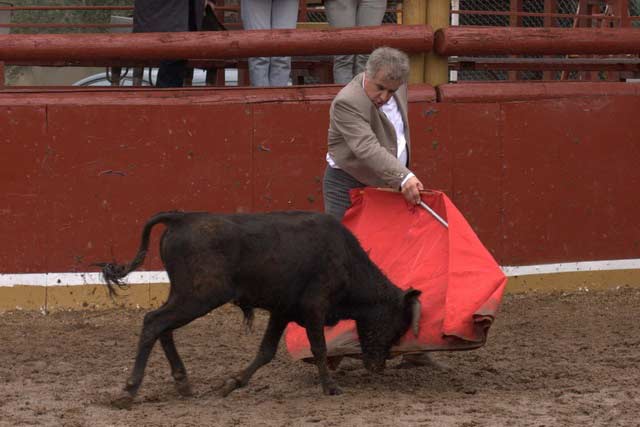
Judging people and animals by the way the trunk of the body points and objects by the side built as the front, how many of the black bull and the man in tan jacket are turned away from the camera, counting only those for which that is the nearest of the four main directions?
0

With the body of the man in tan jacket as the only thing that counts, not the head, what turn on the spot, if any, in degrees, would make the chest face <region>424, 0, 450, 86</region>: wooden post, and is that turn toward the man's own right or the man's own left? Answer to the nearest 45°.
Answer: approximately 135° to the man's own left

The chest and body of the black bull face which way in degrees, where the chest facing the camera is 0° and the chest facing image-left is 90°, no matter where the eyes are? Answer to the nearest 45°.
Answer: approximately 270°

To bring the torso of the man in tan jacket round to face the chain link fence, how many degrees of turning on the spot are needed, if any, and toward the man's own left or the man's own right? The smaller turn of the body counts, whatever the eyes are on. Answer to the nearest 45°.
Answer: approximately 135° to the man's own left

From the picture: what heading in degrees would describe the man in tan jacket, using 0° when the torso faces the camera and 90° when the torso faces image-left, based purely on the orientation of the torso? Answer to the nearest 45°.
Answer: approximately 315°
